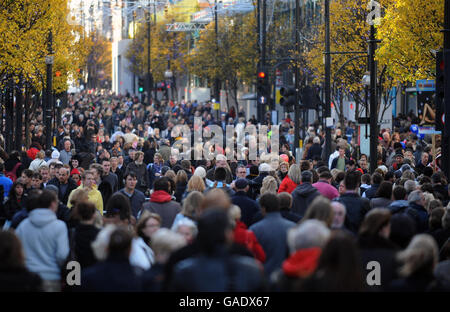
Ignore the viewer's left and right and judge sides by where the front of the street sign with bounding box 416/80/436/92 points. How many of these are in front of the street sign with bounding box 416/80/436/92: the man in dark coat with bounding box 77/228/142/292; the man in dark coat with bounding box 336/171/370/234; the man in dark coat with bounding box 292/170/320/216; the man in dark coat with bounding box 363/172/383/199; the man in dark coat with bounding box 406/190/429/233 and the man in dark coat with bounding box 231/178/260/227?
6

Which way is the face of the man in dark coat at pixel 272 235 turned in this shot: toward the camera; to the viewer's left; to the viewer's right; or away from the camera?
away from the camera

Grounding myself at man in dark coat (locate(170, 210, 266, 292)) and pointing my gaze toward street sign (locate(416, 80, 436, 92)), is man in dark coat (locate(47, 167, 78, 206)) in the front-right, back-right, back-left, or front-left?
front-left

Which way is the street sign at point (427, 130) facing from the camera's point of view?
toward the camera

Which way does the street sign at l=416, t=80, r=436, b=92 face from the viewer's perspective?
toward the camera

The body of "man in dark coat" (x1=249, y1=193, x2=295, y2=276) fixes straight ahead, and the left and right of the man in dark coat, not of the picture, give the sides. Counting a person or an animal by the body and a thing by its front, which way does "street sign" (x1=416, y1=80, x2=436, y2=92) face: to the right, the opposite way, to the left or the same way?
the opposite way

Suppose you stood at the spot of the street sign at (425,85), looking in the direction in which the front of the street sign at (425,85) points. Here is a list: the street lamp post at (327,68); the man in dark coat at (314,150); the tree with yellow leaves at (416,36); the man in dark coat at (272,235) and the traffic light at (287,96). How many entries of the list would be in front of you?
1

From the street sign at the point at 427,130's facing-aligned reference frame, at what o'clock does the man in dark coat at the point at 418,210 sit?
The man in dark coat is roughly at 12 o'clock from the street sign.
